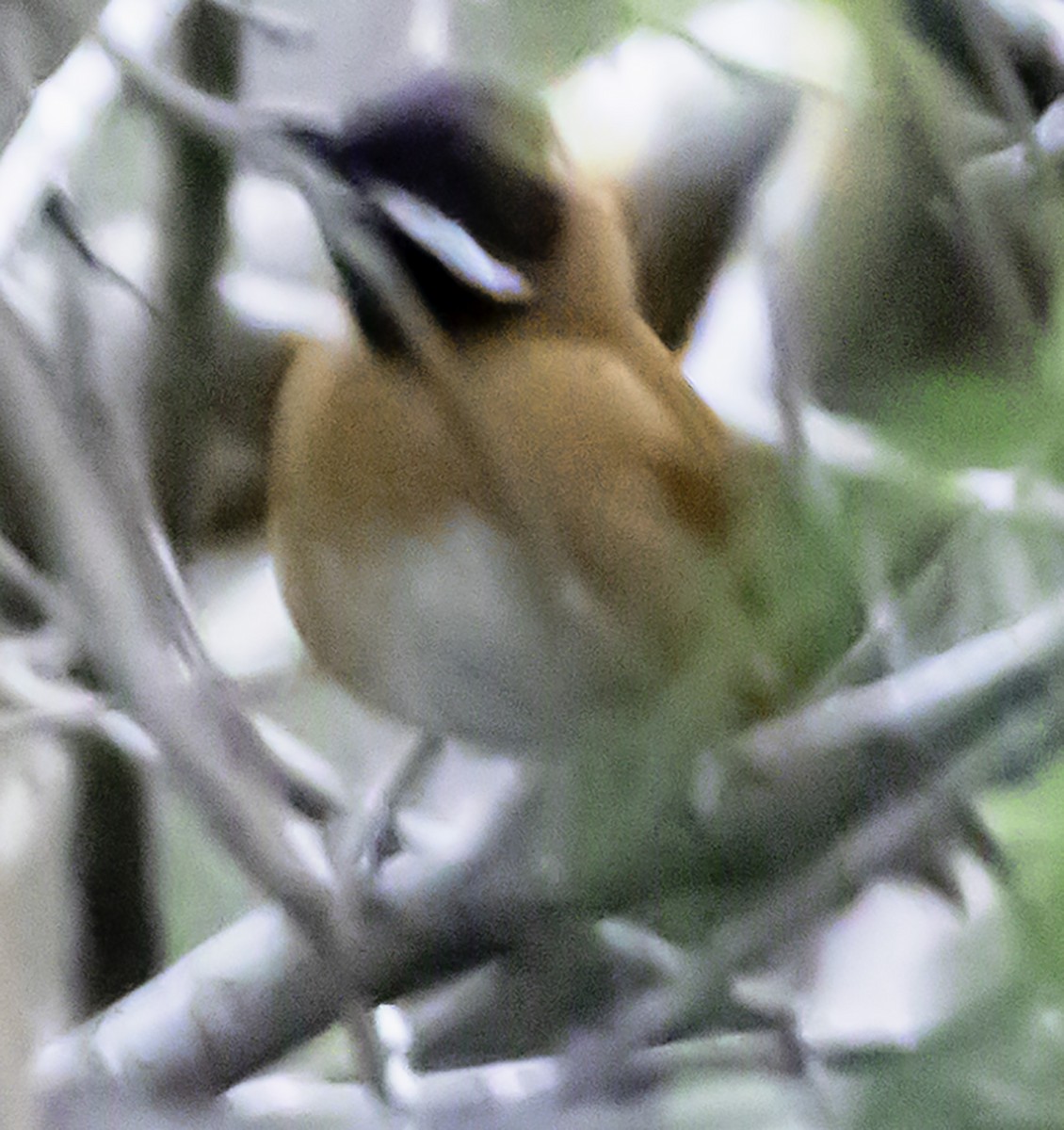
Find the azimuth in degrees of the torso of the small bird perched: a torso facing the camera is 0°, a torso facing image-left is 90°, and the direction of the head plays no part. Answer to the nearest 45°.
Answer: approximately 45°
